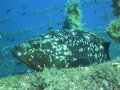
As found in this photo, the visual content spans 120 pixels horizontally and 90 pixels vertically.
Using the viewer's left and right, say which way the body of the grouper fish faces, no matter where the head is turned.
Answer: facing to the left of the viewer
